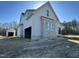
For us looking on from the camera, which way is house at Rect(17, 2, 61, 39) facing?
facing the viewer and to the right of the viewer

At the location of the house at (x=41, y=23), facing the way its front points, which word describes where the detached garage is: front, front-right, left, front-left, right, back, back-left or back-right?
back-right
